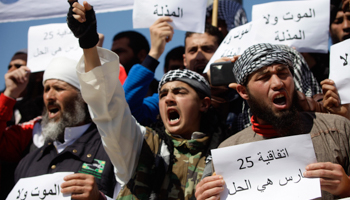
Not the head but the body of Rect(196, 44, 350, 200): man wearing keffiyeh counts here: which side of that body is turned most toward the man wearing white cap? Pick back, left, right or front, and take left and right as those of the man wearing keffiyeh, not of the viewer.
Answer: right

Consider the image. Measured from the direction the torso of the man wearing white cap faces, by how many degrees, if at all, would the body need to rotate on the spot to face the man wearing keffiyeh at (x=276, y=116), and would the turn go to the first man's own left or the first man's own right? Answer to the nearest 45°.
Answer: approximately 90° to the first man's own left

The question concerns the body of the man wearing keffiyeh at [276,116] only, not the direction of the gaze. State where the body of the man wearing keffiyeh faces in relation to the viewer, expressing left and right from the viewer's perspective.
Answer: facing the viewer

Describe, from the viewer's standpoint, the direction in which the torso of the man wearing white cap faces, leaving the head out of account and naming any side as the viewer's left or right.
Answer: facing the viewer and to the left of the viewer

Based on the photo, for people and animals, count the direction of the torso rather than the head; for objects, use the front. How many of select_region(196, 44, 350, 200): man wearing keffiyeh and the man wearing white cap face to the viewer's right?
0
